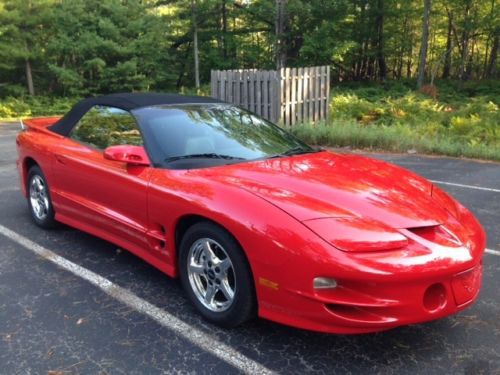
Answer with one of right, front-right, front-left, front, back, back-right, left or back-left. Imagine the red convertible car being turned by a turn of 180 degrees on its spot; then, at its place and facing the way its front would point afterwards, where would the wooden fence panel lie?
front-right

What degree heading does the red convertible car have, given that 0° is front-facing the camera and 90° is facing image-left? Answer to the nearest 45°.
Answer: approximately 315°
